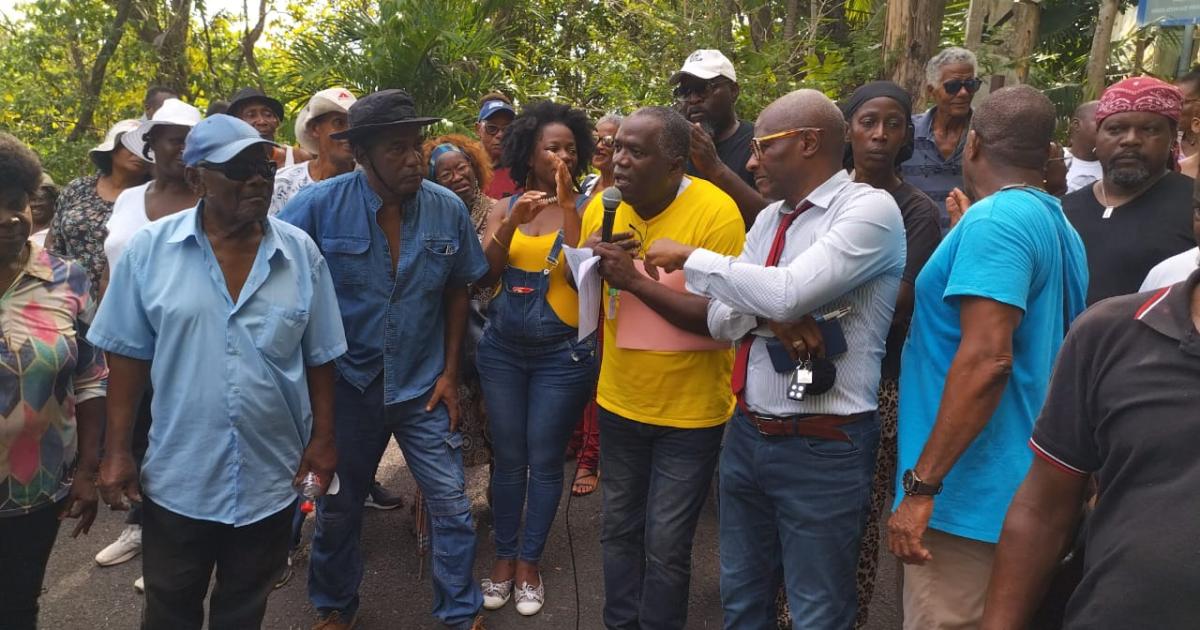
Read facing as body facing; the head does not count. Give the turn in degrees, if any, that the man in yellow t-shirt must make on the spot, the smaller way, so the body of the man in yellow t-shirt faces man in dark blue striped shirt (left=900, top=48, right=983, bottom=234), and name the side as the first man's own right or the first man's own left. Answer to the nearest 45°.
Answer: approximately 180°

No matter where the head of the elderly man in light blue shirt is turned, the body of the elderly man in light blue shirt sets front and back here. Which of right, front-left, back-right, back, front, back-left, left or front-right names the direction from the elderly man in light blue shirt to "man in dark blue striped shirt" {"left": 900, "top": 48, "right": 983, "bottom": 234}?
left

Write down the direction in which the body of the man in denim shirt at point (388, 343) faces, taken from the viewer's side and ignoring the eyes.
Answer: toward the camera

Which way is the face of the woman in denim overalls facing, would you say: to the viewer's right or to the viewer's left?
to the viewer's right

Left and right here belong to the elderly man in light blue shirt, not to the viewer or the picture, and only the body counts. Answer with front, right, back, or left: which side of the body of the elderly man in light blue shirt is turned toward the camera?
front

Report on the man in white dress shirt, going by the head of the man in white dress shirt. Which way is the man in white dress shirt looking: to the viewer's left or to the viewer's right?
to the viewer's left

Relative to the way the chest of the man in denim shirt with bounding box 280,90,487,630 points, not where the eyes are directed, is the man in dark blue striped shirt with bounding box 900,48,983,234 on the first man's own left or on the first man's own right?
on the first man's own left

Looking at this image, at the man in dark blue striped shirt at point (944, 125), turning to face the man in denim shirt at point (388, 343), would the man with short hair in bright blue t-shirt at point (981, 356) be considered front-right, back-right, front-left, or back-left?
front-left

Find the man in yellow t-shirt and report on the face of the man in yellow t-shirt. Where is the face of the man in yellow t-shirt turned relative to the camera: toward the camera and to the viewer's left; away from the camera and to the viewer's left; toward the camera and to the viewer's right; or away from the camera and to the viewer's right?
toward the camera and to the viewer's left

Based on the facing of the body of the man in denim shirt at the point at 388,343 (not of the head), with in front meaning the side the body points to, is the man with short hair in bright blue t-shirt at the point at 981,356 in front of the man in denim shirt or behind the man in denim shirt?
in front

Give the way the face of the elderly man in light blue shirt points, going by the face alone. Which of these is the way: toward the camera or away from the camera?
toward the camera

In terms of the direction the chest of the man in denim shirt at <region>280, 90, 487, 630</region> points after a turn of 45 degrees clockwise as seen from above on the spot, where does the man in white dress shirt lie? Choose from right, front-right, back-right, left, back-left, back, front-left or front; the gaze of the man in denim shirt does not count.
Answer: left

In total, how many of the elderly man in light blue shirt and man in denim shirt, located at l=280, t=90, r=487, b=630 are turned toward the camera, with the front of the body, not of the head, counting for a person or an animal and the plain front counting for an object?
2

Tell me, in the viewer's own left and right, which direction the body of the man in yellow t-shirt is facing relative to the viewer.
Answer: facing the viewer and to the left of the viewer

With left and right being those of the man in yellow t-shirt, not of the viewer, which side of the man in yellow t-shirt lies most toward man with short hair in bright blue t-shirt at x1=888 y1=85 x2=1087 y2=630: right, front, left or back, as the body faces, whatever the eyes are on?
left
